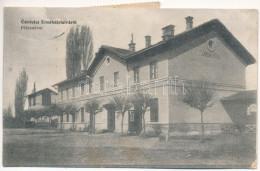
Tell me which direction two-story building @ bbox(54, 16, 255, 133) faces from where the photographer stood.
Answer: facing the viewer and to the left of the viewer

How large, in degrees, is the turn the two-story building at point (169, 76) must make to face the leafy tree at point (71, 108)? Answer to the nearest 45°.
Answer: approximately 45° to its right
